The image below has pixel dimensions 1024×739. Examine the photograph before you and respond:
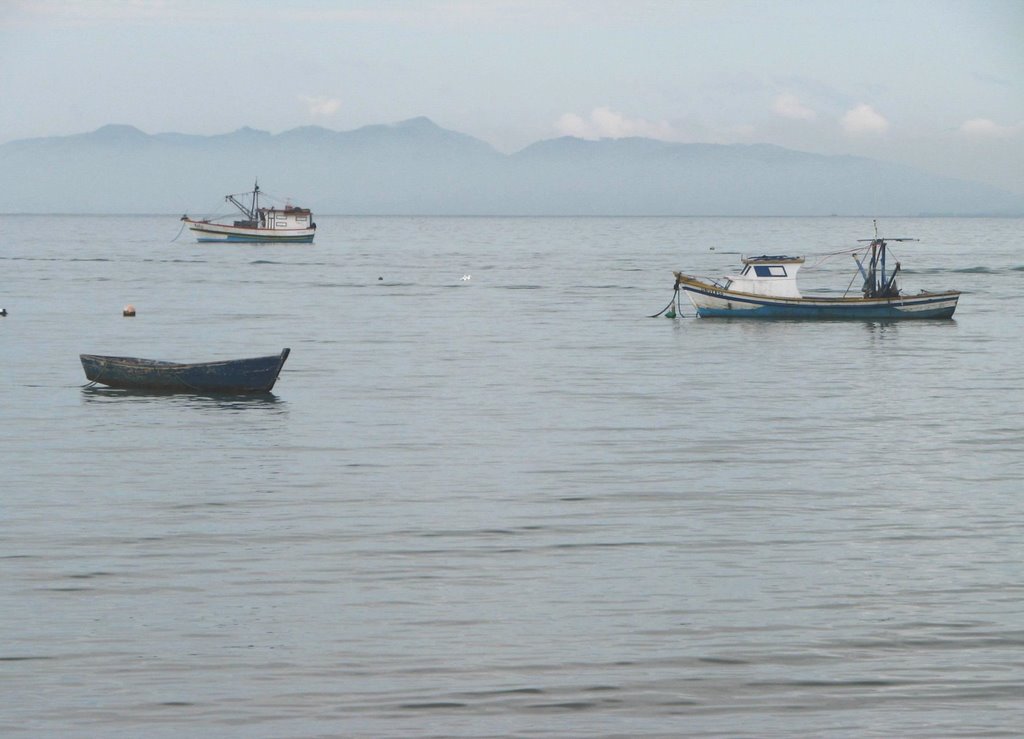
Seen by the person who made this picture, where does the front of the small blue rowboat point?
facing to the right of the viewer
